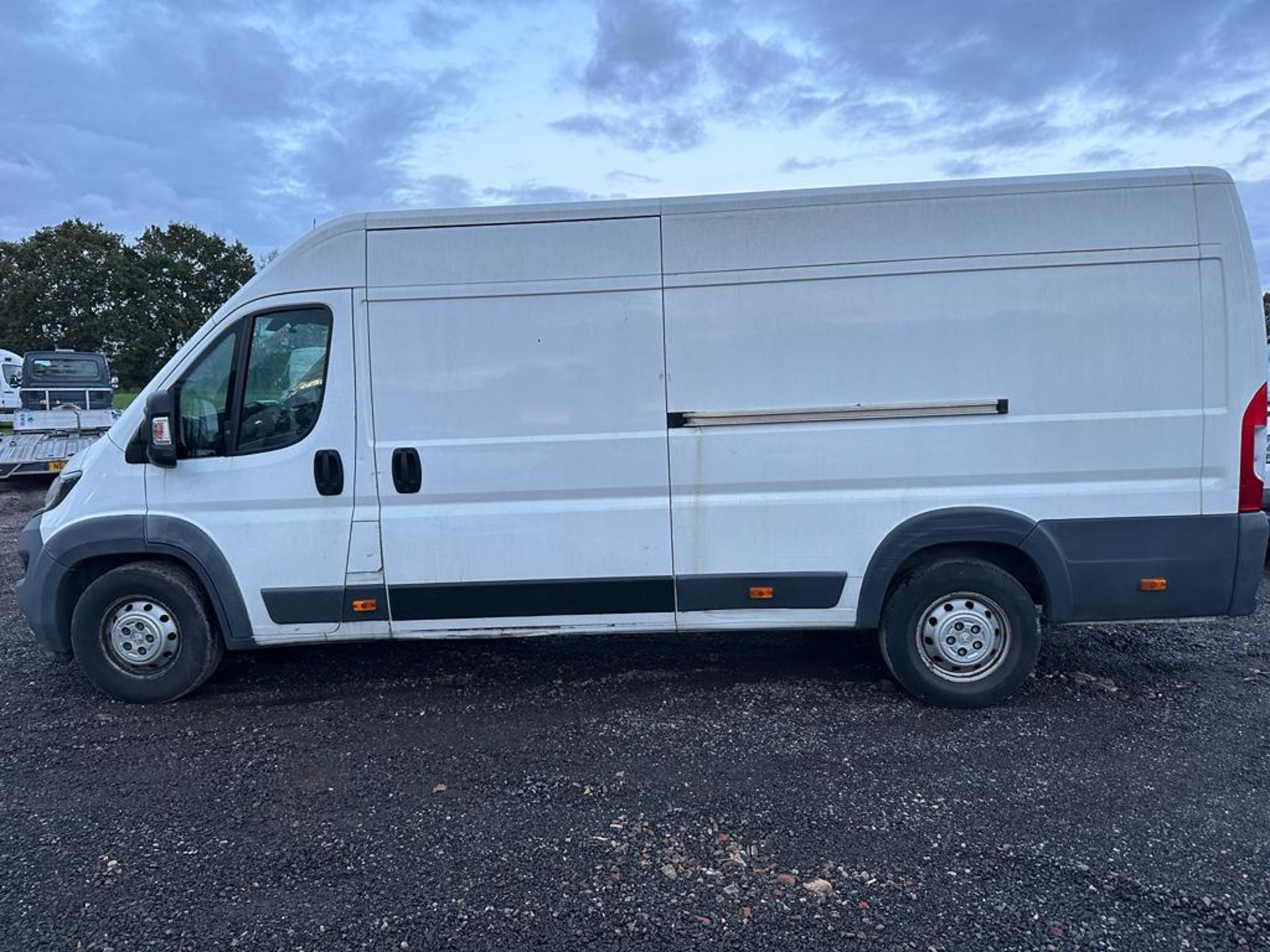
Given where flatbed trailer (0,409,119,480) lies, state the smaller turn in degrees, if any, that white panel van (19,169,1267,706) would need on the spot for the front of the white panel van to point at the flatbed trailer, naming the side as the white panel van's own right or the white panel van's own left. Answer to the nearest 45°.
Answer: approximately 45° to the white panel van's own right

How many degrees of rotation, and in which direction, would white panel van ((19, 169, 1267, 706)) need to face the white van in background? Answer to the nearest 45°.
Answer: approximately 45° to its right

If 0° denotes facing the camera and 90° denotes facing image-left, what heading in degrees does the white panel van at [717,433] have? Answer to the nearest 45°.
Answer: approximately 90°
